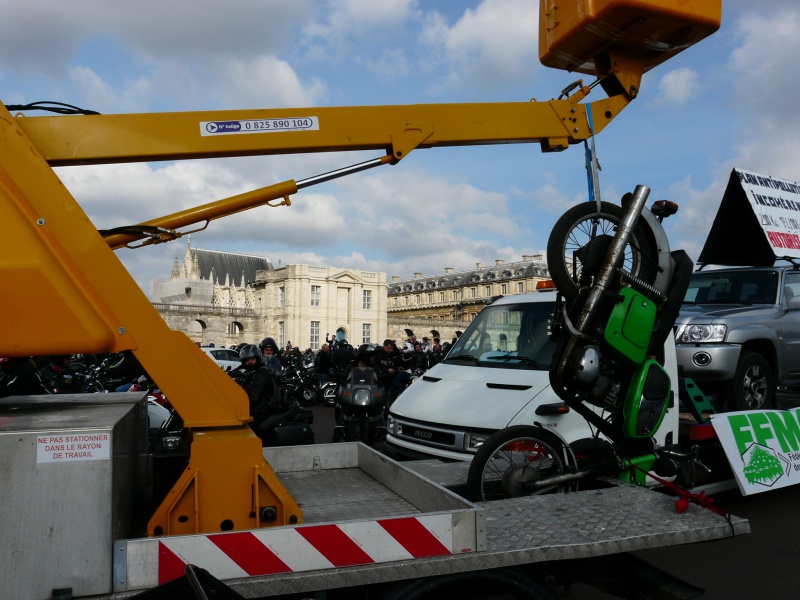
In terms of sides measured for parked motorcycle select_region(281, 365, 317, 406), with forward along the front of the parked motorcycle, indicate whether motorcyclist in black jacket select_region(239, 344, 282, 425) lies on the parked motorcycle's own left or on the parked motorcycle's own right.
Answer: on the parked motorcycle's own right

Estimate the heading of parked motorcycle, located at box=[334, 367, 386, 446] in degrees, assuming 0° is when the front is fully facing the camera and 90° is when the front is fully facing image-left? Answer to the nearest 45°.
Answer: approximately 0°

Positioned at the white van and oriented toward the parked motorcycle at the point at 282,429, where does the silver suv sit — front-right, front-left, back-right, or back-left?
back-right

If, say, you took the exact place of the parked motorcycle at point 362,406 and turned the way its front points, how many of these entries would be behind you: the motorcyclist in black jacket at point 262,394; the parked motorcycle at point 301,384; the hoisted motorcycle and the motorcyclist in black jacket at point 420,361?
2

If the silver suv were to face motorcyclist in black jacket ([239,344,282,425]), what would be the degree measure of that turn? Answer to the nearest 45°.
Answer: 0° — it already faces them

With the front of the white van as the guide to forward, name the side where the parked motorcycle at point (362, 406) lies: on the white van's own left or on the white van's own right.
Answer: on the white van's own right

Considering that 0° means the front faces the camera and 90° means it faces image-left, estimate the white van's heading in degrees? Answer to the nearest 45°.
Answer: approximately 45°
